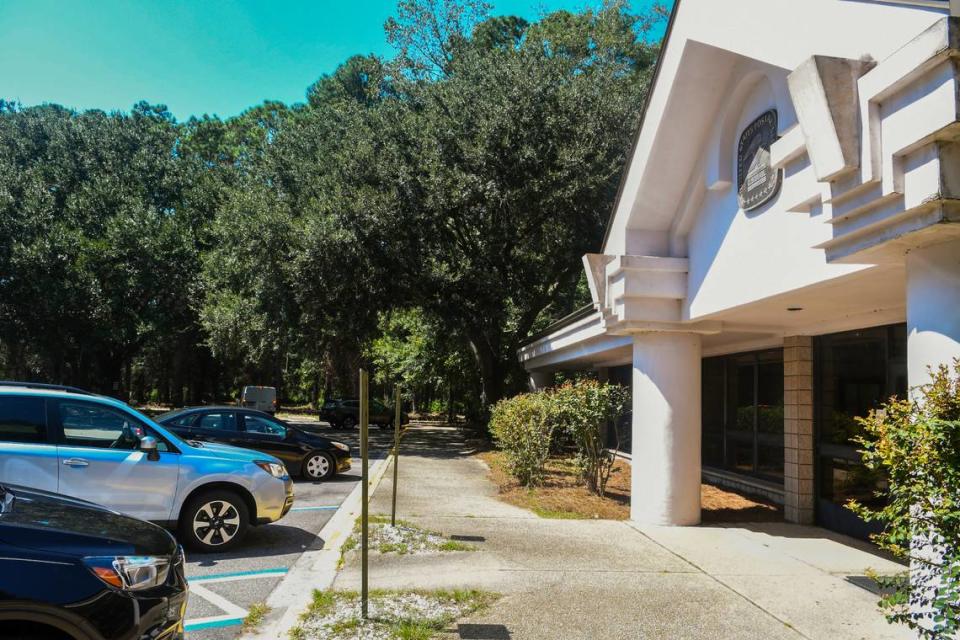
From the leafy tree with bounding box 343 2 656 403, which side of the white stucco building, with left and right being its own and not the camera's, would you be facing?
right

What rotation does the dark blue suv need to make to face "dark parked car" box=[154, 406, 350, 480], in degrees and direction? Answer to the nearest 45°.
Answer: approximately 135° to its left

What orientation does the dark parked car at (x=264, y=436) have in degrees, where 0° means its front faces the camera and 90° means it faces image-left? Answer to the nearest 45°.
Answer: approximately 270°

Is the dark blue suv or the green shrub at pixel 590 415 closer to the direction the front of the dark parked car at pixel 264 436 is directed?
the green shrub

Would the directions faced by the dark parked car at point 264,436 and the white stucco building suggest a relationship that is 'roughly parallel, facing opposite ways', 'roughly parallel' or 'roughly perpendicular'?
roughly parallel, facing opposite ways

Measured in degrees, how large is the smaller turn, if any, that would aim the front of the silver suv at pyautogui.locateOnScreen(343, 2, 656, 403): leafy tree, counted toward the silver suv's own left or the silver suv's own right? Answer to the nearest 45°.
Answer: approximately 45° to the silver suv's own left

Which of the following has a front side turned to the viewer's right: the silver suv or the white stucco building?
the silver suv

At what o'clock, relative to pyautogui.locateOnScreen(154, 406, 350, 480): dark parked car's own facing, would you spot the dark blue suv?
The dark blue suv is roughly at 3 o'clock from the dark parked car.

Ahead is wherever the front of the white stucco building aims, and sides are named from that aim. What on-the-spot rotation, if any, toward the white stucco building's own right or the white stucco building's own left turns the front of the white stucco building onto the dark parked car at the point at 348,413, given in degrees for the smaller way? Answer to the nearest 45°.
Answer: approximately 90° to the white stucco building's own right

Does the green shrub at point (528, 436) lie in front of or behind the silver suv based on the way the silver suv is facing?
in front

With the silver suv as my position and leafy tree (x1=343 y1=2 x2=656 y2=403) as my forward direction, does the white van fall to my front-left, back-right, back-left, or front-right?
front-left

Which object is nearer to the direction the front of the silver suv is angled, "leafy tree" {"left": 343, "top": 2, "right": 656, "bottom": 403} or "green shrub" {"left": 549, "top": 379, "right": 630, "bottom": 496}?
the green shrub

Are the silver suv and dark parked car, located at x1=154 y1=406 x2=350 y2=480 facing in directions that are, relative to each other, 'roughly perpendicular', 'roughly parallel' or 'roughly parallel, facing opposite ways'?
roughly parallel

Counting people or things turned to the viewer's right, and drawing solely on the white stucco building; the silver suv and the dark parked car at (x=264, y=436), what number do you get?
2

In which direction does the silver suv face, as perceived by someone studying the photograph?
facing to the right of the viewer
